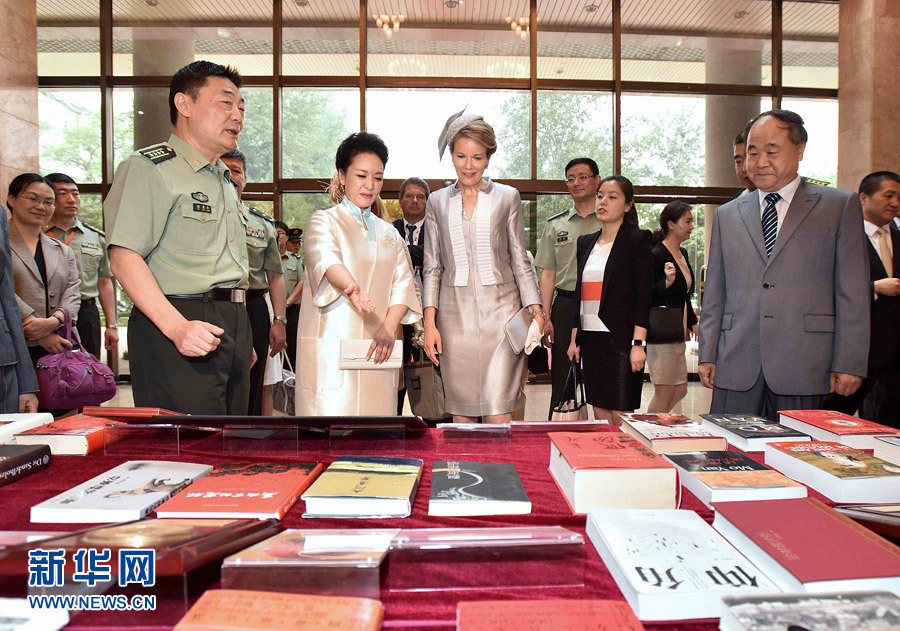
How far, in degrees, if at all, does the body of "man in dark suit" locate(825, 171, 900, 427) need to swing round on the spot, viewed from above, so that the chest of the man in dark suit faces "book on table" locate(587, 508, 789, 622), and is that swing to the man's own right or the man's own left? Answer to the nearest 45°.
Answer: approximately 45° to the man's own right

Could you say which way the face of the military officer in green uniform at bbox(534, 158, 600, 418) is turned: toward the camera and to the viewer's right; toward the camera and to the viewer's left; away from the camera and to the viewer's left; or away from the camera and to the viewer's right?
toward the camera and to the viewer's left

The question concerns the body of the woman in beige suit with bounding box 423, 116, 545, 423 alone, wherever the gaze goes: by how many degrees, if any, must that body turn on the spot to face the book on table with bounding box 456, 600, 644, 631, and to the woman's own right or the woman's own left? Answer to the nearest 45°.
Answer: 0° — they already face it

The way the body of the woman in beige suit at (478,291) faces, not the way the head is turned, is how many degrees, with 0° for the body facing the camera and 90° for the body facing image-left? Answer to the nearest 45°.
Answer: approximately 0°

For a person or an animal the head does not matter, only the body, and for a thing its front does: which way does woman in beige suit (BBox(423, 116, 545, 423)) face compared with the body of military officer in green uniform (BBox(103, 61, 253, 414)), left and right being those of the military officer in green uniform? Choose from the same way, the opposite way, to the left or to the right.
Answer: to the right

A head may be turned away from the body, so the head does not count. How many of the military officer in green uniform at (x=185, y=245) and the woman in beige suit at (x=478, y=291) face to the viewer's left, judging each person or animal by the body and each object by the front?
0

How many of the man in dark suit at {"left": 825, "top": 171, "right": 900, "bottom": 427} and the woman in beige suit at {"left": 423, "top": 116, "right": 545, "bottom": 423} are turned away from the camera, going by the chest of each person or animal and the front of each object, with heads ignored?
0

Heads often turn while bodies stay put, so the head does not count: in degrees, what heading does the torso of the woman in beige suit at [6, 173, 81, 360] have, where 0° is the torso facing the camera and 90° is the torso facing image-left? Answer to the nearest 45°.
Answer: approximately 315°

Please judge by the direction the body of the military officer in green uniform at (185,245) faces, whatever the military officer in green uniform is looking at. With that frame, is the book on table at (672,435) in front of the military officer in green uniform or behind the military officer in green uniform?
in front

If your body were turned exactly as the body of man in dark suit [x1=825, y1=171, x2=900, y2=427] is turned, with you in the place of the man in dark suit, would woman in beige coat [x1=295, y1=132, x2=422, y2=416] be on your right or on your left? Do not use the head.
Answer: on your right

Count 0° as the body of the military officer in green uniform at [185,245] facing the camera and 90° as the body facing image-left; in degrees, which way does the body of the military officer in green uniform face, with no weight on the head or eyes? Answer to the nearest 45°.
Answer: approximately 315°
